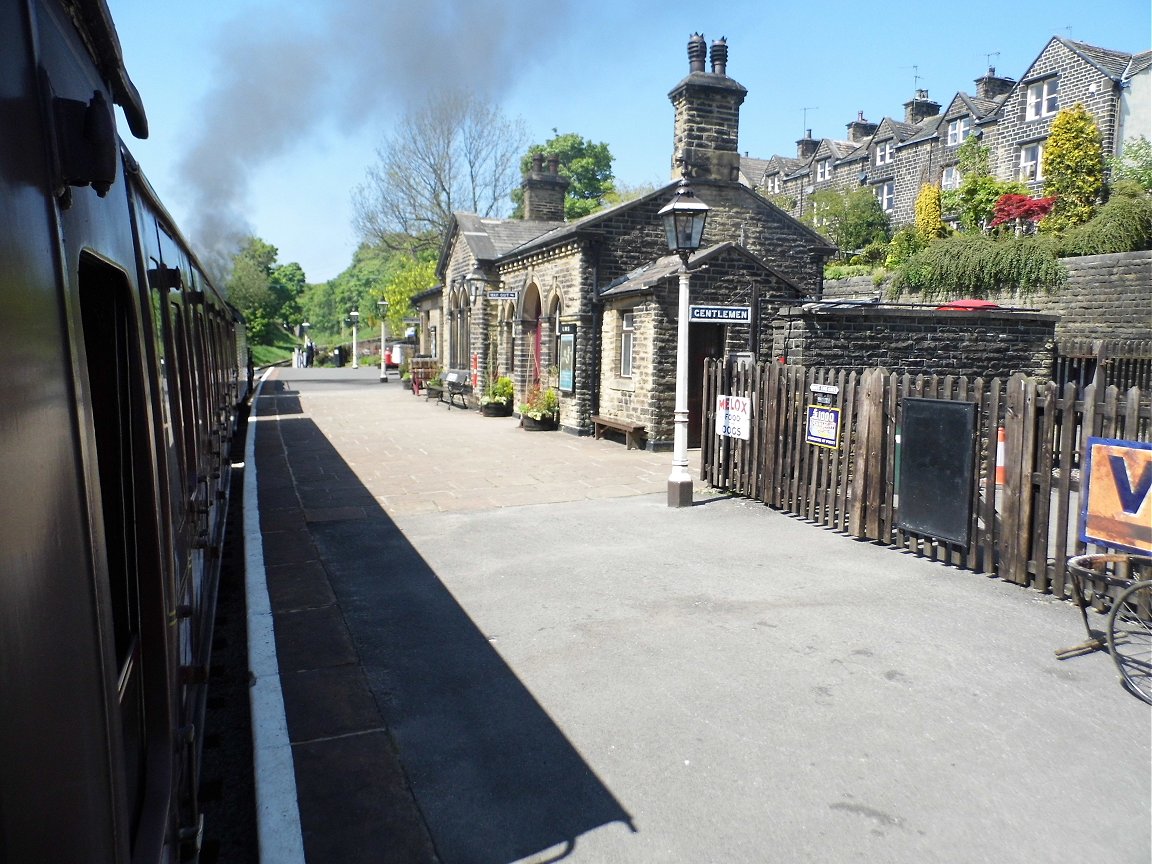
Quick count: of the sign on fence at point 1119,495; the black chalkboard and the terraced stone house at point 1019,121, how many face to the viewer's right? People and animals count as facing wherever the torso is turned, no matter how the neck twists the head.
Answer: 0

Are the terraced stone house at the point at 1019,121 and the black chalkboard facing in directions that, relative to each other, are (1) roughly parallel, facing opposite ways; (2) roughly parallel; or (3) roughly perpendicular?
roughly parallel

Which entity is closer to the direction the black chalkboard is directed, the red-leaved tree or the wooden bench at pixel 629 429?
the wooden bench

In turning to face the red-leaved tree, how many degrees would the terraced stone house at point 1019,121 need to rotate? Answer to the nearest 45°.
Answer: approximately 45° to its left

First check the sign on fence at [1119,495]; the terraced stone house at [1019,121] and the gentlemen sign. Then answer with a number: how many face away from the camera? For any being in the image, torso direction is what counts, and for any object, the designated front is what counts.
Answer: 0

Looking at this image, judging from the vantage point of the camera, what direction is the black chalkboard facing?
facing the viewer and to the left of the viewer

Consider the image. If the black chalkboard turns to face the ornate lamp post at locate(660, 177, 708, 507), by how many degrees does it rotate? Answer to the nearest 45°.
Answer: approximately 90° to its right

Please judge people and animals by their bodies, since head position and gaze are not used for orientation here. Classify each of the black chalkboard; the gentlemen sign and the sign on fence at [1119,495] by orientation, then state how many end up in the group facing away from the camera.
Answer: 0

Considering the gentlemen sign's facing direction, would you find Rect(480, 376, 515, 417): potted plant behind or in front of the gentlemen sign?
behind

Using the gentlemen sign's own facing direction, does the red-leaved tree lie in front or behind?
behind

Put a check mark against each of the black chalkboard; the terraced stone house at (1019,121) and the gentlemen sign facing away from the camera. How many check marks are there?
0

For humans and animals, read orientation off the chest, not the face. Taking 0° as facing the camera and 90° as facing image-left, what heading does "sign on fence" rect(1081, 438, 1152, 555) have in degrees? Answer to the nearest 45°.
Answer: approximately 45°

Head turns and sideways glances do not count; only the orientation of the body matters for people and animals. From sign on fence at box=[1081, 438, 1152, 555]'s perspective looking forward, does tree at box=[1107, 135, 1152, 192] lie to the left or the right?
on its right

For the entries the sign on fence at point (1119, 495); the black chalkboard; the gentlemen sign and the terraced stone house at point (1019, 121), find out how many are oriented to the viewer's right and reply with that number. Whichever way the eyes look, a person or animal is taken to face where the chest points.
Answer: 0

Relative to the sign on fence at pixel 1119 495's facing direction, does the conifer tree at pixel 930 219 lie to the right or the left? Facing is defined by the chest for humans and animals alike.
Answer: on its right

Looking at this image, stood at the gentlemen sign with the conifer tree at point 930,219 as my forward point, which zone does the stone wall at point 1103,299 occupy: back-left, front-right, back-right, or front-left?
front-right

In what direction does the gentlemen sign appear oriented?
toward the camera

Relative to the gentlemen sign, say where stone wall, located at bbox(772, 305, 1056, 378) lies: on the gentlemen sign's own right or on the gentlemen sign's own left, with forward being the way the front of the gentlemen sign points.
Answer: on the gentlemen sign's own left
